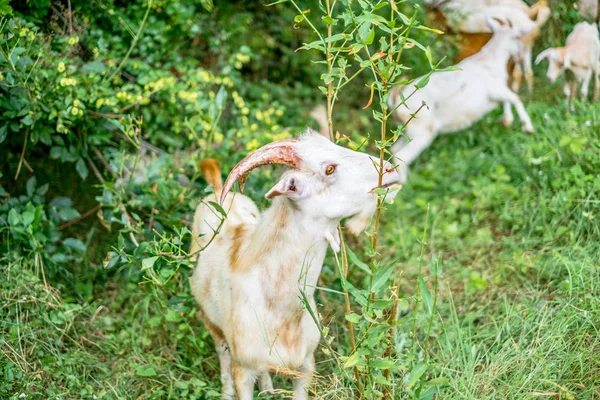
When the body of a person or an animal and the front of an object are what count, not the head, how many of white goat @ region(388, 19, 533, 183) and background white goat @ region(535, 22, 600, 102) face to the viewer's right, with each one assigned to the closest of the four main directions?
1

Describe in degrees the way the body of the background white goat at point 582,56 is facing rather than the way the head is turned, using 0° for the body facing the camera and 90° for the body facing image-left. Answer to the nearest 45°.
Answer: approximately 45°

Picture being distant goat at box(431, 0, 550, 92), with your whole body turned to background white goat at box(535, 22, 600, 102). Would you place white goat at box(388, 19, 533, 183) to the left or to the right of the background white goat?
right

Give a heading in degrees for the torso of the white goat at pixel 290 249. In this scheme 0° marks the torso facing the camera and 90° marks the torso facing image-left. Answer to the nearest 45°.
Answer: approximately 315°

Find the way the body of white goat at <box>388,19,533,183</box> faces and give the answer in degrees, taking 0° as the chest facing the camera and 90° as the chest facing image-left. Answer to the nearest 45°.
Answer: approximately 270°

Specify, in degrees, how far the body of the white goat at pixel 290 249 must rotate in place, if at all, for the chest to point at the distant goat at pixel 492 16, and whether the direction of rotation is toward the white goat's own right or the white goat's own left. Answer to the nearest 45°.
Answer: approximately 90° to the white goat's own left

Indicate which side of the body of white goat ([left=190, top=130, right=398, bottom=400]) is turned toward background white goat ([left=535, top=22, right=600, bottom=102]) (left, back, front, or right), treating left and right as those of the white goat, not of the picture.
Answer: left

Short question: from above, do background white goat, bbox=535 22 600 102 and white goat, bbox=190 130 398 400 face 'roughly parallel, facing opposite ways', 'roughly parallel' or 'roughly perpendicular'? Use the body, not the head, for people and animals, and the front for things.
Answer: roughly perpendicular
